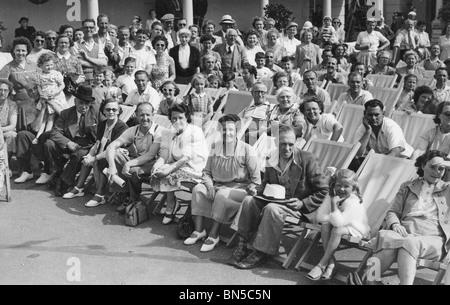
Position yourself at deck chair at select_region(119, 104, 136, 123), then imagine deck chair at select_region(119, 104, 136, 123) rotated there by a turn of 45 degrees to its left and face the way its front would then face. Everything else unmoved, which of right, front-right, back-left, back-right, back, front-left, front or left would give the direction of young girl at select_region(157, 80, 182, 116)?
left

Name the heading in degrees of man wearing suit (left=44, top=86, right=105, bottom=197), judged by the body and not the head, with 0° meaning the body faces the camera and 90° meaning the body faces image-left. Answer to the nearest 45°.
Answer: approximately 0°

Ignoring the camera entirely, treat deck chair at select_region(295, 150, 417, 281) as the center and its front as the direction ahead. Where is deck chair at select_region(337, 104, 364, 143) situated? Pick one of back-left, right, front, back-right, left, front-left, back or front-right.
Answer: back-right

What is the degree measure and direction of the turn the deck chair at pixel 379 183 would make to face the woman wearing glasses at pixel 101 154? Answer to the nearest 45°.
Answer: approximately 45° to its right

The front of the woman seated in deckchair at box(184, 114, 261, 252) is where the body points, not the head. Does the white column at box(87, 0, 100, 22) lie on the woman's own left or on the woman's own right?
on the woman's own right

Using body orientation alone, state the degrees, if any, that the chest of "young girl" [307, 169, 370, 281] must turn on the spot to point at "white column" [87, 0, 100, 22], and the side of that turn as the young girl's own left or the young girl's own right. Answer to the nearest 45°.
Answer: approximately 90° to the young girl's own right

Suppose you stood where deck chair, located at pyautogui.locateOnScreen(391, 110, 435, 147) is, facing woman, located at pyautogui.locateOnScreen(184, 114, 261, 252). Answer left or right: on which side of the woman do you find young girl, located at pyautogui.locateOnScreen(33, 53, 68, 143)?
right

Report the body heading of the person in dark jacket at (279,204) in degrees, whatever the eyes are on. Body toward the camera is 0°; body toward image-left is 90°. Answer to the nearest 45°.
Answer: approximately 45°

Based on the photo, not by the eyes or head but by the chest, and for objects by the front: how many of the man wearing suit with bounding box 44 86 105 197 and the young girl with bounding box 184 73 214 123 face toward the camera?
2

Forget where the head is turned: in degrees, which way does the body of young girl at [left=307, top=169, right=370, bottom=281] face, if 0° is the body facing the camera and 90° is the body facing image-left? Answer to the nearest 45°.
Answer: approximately 45°

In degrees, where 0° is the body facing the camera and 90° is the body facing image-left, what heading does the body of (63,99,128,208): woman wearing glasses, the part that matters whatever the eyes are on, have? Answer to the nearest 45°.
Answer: approximately 45°
